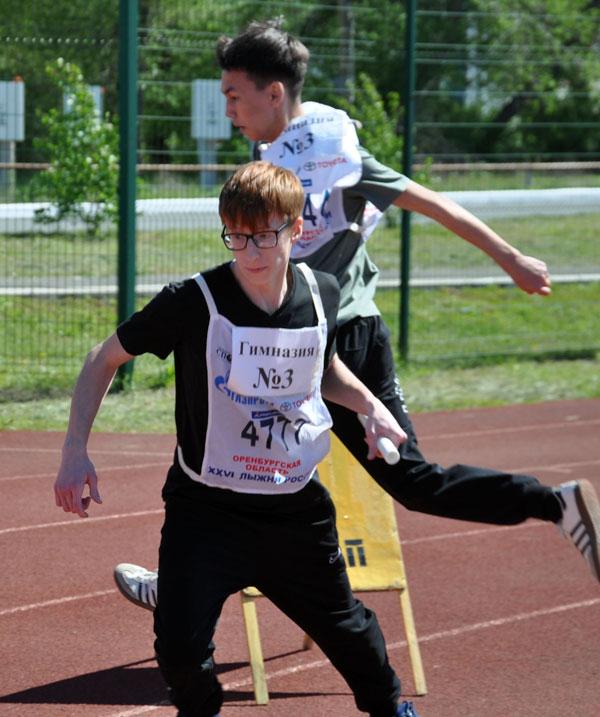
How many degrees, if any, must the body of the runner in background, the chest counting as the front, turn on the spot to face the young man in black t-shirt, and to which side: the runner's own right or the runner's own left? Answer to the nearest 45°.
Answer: approximately 90° to the runner's own left

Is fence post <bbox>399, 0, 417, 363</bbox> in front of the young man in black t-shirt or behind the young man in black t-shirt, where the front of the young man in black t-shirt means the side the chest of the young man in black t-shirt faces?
behind

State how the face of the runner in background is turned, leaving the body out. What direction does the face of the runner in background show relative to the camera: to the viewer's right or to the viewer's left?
to the viewer's left

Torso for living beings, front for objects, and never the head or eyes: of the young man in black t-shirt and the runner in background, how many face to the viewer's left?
1

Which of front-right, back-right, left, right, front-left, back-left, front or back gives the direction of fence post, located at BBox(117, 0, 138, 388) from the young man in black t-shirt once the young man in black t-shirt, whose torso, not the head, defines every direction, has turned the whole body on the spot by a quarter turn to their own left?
left

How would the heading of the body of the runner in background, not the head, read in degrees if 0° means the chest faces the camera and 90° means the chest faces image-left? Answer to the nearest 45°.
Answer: approximately 90°

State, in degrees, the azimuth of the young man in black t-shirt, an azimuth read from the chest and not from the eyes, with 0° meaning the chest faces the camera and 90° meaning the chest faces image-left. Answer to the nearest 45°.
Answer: approximately 0°

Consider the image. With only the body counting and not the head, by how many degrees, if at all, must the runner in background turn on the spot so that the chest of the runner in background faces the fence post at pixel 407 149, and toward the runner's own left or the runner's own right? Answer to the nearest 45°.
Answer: approximately 90° to the runner's own right

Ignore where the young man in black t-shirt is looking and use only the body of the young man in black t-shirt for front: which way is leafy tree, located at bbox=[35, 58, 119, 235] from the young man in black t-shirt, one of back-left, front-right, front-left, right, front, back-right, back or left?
back

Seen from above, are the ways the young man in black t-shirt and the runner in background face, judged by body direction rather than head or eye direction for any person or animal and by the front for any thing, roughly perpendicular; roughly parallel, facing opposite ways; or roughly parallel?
roughly perpendicular
